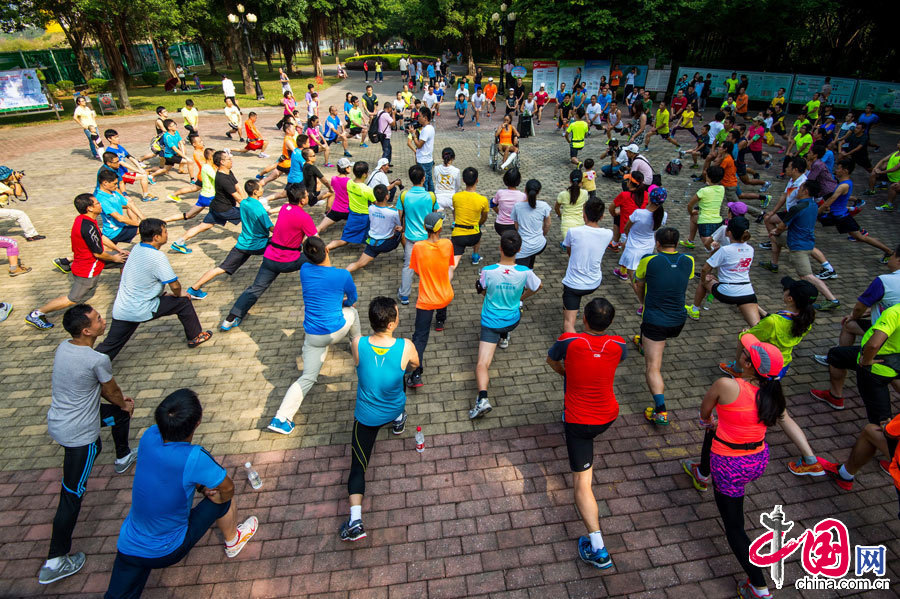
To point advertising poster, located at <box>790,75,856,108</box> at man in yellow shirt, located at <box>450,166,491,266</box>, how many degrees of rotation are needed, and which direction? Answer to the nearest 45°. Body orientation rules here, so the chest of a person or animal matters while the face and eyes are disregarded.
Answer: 0° — it already faces them

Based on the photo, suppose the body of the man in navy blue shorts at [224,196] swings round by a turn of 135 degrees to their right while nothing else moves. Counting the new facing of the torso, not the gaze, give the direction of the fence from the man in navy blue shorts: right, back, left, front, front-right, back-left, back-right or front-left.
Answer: back-right

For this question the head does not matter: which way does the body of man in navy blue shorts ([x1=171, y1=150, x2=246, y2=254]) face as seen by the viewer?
to the viewer's right

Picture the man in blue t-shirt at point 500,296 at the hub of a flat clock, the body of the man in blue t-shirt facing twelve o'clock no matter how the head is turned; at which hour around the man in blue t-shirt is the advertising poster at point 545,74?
The advertising poster is roughly at 12 o'clock from the man in blue t-shirt.

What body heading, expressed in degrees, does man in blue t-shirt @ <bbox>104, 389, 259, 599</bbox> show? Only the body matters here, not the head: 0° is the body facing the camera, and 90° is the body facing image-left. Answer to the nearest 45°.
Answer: approximately 225°

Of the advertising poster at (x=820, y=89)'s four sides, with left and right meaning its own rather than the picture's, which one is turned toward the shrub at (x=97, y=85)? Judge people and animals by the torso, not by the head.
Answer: right

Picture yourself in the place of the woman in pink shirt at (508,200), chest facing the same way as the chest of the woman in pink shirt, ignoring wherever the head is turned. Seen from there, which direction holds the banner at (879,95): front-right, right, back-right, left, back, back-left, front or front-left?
front-right

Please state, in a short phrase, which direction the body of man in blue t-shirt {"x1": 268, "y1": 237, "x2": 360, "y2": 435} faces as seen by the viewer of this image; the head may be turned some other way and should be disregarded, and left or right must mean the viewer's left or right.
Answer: facing away from the viewer and to the right of the viewer

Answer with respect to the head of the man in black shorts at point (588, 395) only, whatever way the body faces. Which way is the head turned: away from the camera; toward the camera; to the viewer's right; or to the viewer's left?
away from the camera

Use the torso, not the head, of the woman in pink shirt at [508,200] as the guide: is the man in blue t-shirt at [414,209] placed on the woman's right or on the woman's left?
on the woman's left

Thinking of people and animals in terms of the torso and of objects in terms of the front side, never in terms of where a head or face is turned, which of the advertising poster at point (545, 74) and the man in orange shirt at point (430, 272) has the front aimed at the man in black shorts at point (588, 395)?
the advertising poster

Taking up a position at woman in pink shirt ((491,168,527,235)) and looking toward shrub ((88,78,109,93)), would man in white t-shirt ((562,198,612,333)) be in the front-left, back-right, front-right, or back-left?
back-left

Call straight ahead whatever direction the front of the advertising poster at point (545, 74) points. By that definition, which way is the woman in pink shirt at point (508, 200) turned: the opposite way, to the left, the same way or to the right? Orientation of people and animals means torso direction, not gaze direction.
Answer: the opposite way

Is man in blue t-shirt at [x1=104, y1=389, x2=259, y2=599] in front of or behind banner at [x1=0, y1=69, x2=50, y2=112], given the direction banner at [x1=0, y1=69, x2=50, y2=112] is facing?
in front

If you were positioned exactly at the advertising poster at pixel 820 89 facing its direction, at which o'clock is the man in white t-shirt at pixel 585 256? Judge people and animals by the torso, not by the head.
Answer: The man in white t-shirt is roughly at 12 o'clock from the advertising poster.

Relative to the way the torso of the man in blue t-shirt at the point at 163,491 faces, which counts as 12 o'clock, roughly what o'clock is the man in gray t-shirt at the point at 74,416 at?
The man in gray t-shirt is roughly at 10 o'clock from the man in blue t-shirt.
